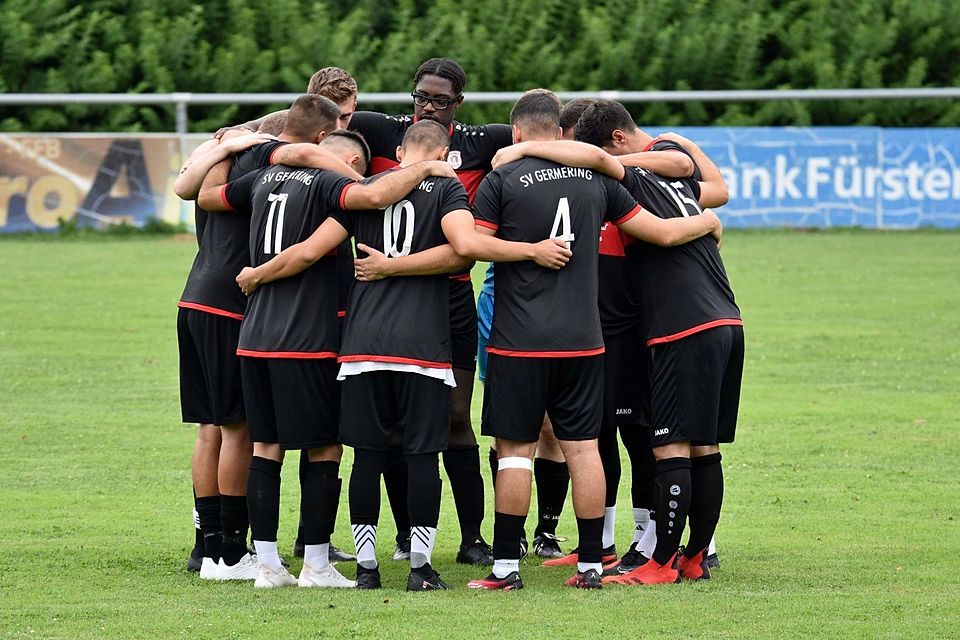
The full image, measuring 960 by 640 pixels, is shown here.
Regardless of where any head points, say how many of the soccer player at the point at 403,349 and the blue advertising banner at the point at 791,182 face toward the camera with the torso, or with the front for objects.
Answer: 1

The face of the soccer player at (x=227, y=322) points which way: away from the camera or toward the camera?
away from the camera

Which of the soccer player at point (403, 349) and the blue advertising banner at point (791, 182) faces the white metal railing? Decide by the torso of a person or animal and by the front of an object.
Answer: the soccer player

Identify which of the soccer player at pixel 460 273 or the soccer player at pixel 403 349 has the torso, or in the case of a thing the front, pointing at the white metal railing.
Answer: the soccer player at pixel 403 349

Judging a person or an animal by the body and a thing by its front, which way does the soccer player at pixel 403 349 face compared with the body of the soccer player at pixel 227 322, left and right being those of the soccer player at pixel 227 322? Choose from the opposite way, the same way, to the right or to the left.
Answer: to the left

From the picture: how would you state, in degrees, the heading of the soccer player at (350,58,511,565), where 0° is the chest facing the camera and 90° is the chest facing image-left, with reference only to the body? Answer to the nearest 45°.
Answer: approximately 0°

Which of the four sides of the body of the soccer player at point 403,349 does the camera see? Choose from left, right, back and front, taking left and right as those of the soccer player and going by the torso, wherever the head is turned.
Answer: back

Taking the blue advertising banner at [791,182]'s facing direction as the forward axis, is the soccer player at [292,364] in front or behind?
in front

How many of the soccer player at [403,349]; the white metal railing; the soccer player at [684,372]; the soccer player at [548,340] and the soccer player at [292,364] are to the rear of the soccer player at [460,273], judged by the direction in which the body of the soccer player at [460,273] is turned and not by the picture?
1

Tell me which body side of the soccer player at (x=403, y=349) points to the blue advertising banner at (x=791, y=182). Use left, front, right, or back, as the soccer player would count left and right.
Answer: front

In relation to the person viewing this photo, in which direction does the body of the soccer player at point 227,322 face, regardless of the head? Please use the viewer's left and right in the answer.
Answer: facing to the right of the viewer

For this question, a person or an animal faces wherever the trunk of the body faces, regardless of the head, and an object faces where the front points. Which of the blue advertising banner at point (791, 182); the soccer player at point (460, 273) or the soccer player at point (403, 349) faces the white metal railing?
the soccer player at point (403, 349)

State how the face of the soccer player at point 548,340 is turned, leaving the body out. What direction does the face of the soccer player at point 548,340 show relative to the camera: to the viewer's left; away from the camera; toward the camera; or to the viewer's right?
away from the camera

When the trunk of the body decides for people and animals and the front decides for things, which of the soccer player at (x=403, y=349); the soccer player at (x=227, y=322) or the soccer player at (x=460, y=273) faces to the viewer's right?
the soccer player at (x=227, y=322)

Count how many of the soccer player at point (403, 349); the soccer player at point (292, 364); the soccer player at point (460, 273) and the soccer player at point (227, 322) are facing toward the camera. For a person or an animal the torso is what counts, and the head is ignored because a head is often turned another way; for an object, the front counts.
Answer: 1

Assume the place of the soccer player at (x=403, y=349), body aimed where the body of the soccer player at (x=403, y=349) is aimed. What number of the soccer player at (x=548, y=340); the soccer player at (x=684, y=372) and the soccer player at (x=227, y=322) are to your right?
2
